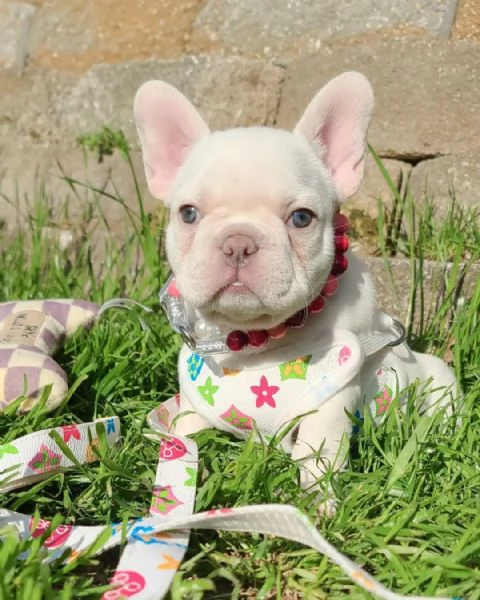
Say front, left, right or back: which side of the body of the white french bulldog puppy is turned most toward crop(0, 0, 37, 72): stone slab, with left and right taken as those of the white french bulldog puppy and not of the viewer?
right

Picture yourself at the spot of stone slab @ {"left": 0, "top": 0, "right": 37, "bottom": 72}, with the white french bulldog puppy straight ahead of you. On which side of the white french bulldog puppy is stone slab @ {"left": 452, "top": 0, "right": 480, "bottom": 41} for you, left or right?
left

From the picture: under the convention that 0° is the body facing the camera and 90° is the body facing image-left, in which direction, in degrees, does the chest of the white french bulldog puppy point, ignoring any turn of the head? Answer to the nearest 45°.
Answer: approximately 45°

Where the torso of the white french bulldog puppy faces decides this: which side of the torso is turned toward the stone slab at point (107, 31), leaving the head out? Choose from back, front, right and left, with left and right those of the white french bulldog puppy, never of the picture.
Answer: right

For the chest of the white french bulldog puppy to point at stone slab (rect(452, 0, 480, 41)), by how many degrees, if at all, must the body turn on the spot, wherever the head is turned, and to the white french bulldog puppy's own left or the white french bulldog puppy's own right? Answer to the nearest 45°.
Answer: approximately 135° to the white french bulldog puppy's own right

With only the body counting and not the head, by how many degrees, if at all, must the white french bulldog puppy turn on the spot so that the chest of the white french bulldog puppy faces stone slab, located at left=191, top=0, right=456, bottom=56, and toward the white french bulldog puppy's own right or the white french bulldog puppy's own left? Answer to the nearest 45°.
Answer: approximately 135° to the white french bulldog puppy's own right

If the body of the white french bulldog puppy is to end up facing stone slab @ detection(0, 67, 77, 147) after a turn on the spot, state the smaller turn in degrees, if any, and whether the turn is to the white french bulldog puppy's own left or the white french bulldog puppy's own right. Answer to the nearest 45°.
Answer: approximately 90° to the white french bulldog puppy's own right

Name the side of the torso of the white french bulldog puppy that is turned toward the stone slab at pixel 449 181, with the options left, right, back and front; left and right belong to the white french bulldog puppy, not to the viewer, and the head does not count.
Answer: back

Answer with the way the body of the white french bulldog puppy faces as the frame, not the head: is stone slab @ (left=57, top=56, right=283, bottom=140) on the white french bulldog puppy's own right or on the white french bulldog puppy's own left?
on the white french bulldog puppy's own right
